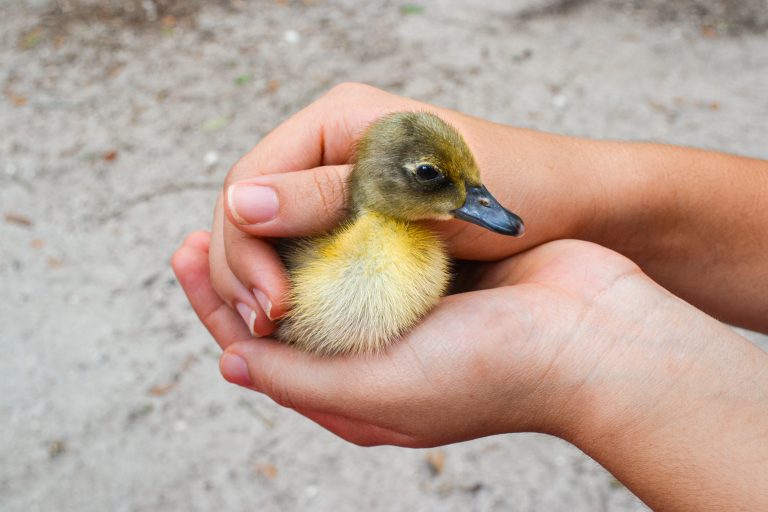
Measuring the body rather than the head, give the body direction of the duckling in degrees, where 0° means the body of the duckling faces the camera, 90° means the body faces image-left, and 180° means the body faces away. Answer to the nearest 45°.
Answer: approximately 315°
